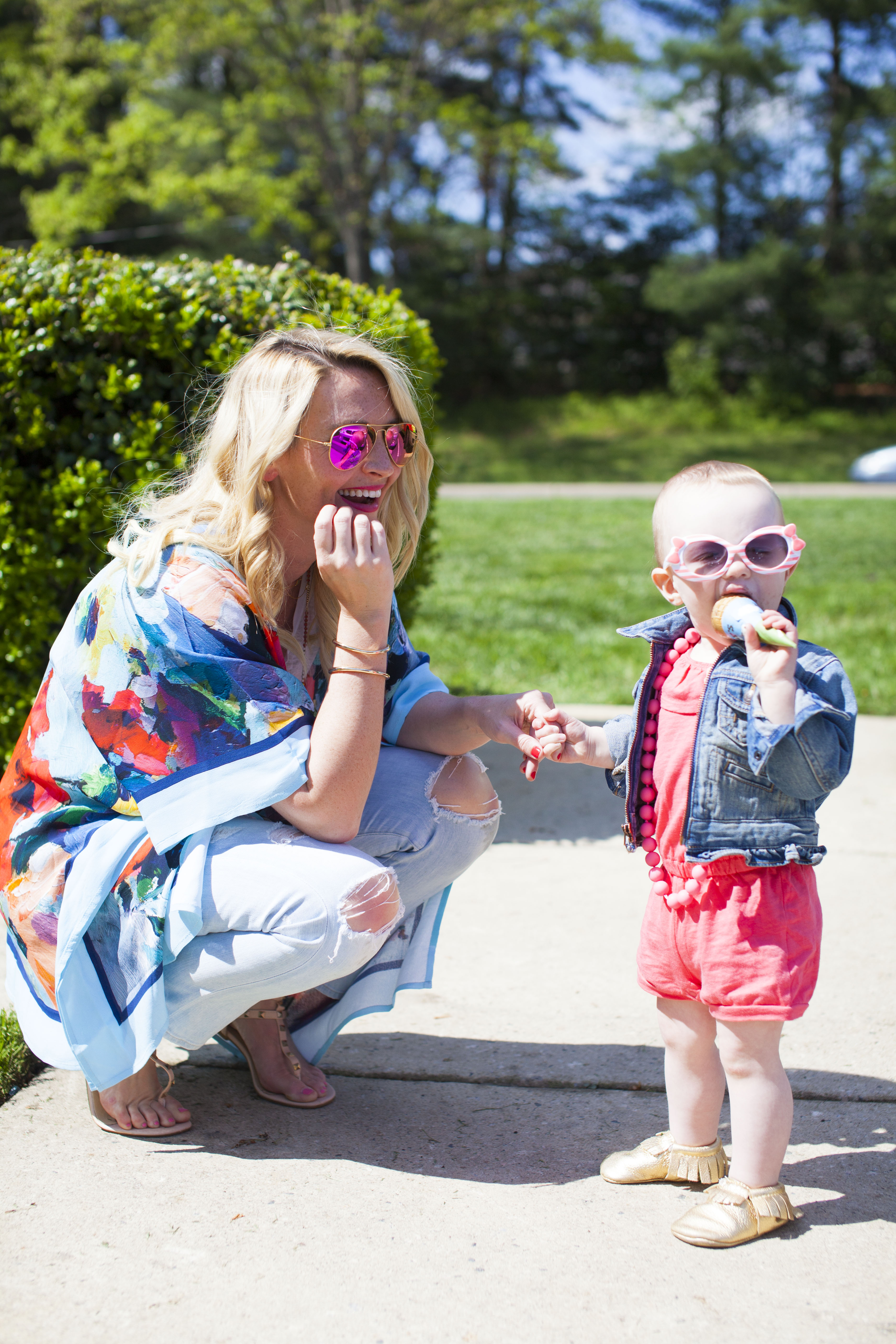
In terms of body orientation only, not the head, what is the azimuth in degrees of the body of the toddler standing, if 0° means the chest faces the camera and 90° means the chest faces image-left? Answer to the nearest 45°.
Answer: approximately 45°

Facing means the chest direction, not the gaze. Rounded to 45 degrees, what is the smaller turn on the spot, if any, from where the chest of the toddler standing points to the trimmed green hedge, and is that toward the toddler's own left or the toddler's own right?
approximately 90° to the toddler's own right
